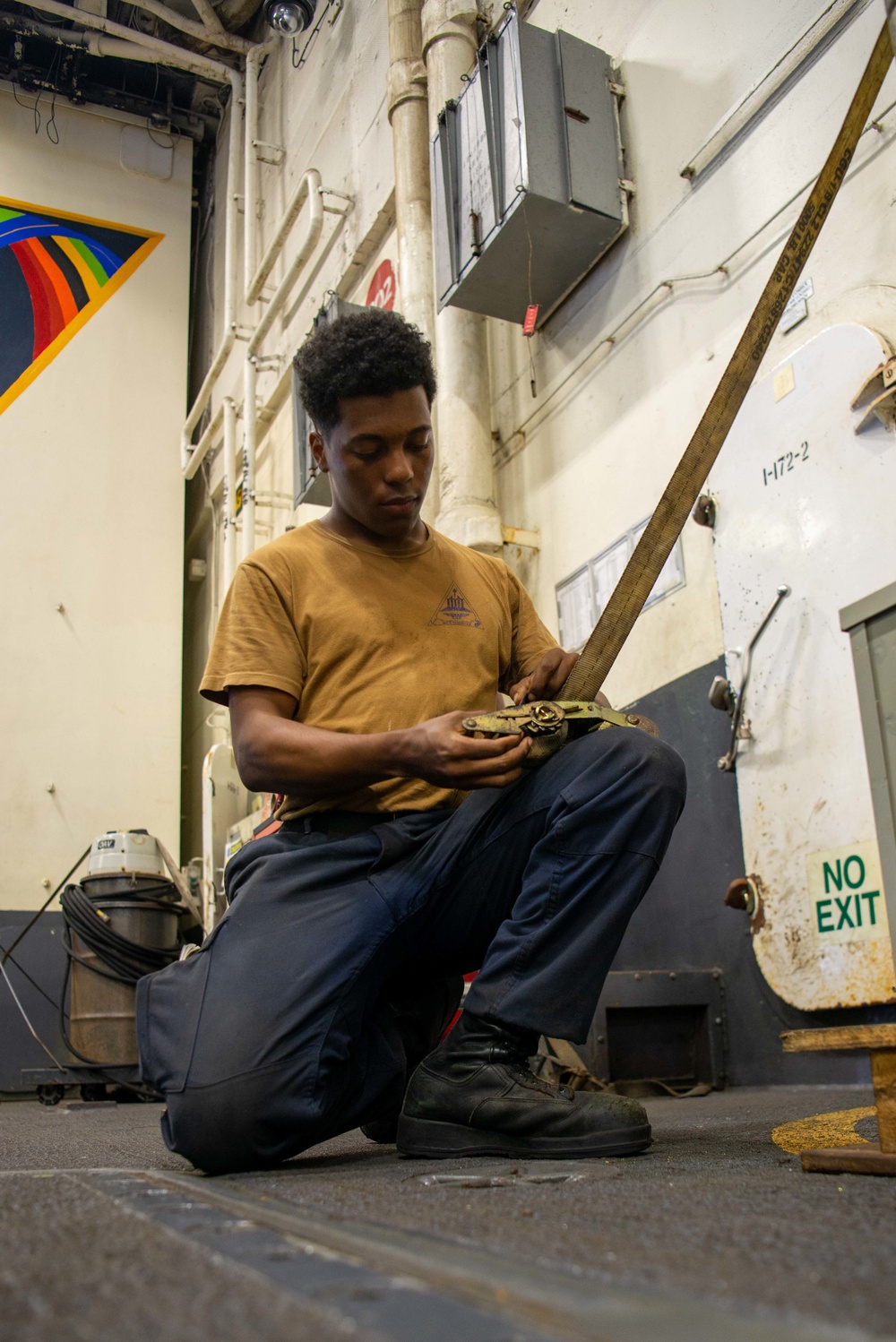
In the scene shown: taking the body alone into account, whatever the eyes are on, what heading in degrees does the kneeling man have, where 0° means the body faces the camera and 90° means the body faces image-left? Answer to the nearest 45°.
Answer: approximately 315°

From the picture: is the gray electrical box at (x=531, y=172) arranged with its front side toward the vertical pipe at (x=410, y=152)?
no

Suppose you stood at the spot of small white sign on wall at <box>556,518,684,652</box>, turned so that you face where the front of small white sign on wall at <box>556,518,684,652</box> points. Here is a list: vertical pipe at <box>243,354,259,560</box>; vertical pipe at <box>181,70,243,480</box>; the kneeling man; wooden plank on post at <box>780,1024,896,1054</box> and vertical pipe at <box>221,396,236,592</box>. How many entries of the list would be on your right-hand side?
3

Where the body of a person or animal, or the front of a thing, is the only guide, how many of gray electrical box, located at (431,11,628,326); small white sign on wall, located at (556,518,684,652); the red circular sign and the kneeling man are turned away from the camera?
0

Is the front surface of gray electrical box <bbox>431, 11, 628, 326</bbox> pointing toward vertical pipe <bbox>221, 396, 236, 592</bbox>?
no

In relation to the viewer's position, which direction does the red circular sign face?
facing the viewer and to the left of the viewer

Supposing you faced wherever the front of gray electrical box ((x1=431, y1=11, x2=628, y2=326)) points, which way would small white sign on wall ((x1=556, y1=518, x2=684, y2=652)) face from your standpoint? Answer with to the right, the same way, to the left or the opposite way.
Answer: the same way
